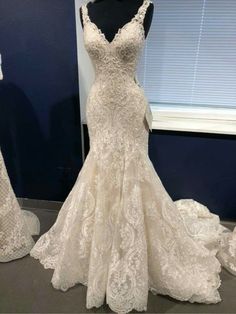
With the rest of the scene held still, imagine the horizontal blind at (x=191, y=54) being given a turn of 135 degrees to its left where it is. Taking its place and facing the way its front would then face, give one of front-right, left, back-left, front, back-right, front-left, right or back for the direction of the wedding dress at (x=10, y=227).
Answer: back

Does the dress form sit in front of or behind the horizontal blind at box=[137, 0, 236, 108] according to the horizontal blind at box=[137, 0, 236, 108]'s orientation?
in front

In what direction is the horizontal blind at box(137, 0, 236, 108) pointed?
toward the camera

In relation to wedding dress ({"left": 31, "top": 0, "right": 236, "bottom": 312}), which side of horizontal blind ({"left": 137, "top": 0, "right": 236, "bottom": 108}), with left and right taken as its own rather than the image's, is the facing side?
front
